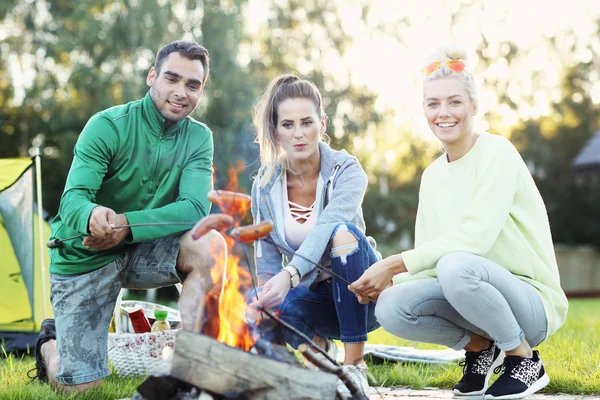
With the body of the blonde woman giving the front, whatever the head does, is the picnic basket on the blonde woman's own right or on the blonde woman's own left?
on the blonde woman's own right

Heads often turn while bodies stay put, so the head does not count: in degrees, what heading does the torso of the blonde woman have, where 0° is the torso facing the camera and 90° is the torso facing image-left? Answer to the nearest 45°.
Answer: approximately 45°

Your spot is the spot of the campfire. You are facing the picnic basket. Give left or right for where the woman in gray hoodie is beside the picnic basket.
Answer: right

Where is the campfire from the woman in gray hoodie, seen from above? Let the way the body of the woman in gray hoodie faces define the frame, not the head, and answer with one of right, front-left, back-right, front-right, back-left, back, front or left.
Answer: front

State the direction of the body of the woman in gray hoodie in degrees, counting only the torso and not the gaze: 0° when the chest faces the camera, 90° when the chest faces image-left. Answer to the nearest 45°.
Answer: approximately 0°

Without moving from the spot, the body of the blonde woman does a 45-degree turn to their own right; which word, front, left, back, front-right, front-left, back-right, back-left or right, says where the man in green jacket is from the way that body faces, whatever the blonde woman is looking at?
front

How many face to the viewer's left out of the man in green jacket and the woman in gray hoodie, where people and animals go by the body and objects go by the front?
0

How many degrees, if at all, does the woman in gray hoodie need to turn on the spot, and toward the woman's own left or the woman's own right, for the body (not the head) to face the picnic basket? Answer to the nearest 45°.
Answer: approximately 90° to the woman's own right

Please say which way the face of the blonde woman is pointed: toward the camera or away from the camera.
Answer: toward the camera

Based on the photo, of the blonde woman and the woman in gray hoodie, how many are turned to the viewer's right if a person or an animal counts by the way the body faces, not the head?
0

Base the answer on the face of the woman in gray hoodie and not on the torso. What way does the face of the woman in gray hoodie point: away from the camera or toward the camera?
toward the camera

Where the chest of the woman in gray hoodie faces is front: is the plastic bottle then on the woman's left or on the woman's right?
on the woman's right
